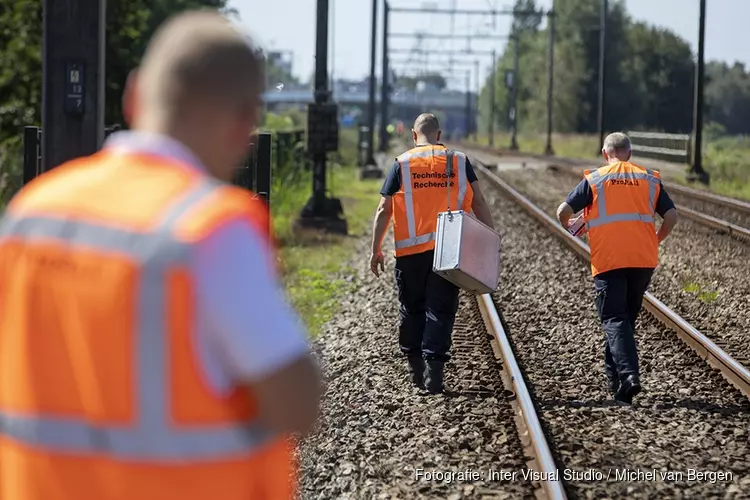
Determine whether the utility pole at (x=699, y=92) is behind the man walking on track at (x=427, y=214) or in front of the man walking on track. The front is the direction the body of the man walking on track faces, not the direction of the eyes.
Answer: in front

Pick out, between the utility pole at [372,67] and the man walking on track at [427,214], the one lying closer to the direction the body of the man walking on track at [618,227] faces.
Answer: the utility pole

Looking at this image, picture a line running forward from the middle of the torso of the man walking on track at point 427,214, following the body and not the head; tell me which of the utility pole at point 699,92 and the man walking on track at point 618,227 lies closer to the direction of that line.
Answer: the utility pole

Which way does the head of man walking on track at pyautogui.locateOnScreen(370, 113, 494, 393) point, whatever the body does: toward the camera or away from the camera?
away from the camera

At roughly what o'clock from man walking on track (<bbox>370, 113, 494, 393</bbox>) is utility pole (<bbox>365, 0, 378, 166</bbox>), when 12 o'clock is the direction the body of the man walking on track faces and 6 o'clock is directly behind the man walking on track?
The utility pole is roughly at 12 o'clock from the man walking on track.

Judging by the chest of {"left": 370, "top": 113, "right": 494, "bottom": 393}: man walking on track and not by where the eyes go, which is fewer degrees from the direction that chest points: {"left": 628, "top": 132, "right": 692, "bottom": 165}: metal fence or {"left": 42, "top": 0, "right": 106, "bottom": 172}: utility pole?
the metal fence

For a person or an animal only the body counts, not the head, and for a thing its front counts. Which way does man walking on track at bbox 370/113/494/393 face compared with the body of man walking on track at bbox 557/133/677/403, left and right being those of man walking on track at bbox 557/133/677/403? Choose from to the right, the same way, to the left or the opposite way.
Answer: the same way

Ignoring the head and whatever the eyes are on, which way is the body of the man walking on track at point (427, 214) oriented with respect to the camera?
away from the camera

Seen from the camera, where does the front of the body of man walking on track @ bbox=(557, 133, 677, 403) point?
away from the camera

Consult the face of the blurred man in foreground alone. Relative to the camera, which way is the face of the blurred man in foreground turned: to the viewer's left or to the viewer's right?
to the viewer's right

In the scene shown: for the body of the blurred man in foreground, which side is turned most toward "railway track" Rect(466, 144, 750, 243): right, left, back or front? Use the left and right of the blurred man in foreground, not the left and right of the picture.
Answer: front

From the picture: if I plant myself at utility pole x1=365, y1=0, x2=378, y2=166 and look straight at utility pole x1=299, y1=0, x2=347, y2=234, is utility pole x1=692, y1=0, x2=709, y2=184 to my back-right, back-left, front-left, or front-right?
front-left

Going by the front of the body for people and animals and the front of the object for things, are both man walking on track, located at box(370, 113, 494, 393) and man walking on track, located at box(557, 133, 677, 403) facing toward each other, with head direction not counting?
no

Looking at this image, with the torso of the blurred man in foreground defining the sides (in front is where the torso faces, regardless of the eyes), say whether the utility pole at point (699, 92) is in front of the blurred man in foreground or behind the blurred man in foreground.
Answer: in front

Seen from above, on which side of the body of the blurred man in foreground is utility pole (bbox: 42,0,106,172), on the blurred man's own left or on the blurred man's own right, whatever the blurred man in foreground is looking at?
on the blurred man's own left

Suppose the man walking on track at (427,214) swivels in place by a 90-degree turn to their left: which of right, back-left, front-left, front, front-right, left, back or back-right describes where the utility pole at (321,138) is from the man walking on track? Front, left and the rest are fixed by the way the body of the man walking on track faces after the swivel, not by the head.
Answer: right

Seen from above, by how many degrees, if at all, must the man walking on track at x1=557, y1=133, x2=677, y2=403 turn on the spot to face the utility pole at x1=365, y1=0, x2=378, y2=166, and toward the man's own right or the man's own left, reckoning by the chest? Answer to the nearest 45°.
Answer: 0° — they already face it

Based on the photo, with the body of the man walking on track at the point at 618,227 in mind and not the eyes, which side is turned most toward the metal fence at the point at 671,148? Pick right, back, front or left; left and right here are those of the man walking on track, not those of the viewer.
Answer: front

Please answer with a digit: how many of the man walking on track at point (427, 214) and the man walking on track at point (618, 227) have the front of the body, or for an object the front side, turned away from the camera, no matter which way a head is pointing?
2

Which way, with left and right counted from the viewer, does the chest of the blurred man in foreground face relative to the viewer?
facing away from the viewer and to the right of the viewer
